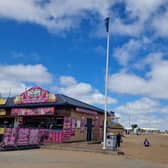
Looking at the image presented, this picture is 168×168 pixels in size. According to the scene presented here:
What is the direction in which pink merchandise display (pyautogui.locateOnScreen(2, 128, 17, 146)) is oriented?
toward the camera

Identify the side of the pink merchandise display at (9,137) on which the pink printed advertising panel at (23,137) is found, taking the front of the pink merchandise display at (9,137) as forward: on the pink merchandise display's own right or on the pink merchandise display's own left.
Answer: on the pink merchandise display's own left

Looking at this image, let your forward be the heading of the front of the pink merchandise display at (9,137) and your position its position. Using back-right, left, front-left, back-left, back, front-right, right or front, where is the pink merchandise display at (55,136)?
back-left
